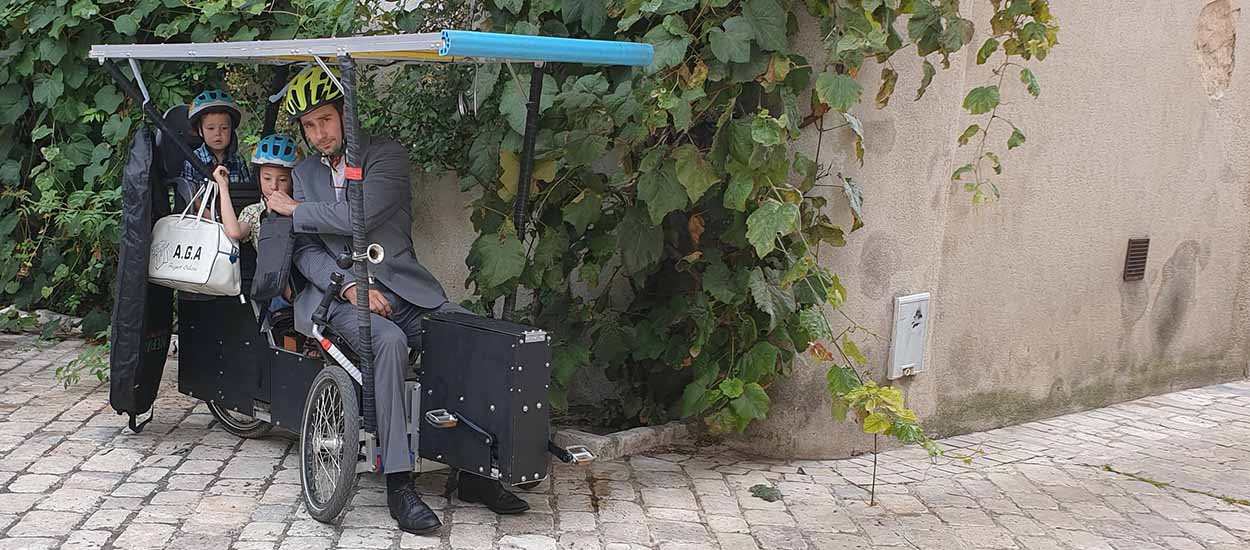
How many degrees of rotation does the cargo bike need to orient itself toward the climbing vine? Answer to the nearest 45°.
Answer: approximately 45° to its left

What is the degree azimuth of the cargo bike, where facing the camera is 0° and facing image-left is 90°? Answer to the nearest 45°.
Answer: approximately 315°
